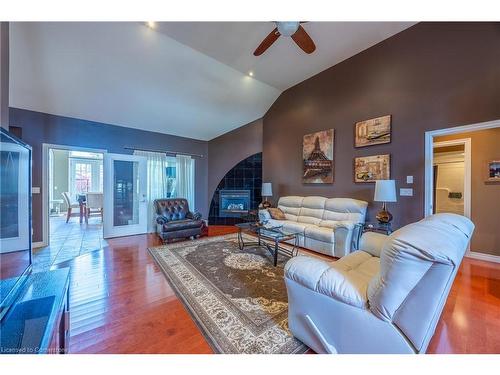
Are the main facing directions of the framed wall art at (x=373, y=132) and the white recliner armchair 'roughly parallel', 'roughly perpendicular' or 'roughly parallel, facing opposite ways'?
roughly perpendicular

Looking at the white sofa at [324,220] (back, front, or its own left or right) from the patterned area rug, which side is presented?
front

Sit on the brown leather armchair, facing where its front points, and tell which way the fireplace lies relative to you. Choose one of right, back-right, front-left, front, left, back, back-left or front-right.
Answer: left

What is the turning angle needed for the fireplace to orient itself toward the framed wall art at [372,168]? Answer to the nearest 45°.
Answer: approximately 45° to its left

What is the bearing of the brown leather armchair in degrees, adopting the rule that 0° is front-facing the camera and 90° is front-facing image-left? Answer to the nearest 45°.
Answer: approximately 315°

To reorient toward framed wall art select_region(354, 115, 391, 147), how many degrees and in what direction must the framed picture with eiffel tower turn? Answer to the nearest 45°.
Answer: approximately 90° to its left

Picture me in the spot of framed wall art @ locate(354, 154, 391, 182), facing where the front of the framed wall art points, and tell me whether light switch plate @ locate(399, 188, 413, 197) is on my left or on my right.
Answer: on my left

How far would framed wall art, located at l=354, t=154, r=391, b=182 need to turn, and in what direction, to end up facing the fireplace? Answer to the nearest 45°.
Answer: approximately 45° to its right

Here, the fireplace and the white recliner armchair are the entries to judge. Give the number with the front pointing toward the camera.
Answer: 1

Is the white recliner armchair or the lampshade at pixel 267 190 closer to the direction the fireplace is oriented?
the white recliner armchair

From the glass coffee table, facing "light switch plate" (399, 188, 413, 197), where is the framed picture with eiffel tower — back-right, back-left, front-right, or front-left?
front-left

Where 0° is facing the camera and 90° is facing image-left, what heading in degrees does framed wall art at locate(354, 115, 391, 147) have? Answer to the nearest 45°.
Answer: approximately 45°

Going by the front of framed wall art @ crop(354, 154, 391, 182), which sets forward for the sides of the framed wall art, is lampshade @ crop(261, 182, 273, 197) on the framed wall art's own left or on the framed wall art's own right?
on the framed wall art's own right

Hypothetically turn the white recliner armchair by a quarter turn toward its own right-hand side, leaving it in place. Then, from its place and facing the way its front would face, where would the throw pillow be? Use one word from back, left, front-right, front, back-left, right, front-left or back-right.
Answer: left

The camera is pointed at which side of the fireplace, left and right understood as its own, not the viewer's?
front

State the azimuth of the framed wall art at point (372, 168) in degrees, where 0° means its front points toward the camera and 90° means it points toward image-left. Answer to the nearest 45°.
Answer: approximately 45°
